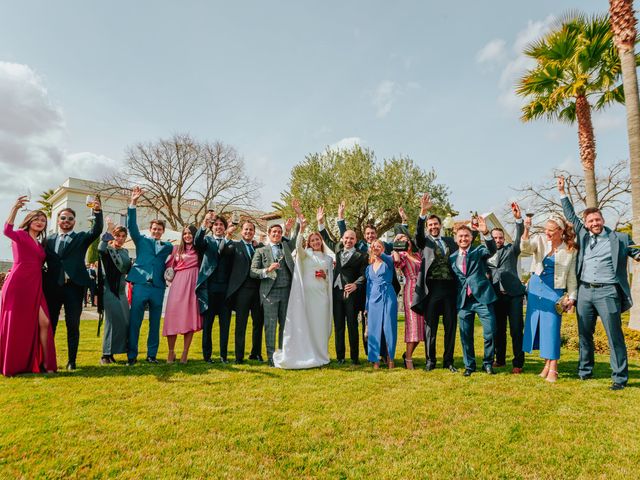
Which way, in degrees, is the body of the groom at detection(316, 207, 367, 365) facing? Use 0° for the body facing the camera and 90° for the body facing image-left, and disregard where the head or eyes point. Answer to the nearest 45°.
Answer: approximately 0°

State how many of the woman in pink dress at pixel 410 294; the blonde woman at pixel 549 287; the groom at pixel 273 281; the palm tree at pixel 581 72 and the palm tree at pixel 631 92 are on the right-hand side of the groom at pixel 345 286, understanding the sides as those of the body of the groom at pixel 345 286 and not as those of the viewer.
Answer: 1

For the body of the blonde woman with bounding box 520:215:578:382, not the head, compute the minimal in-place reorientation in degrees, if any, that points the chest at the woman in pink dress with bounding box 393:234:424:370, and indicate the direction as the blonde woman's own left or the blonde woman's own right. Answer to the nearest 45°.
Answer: approximately 45° to the blonde woman's own right

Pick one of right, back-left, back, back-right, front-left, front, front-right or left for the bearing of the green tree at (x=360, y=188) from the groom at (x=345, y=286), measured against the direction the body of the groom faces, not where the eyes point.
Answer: back

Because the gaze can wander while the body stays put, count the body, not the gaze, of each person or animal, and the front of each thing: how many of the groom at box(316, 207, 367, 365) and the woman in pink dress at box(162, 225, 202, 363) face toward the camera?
2

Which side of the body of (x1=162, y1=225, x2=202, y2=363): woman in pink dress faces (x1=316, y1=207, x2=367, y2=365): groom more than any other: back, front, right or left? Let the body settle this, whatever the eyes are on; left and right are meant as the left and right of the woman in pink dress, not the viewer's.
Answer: left

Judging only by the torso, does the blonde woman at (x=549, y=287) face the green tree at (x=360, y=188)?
no

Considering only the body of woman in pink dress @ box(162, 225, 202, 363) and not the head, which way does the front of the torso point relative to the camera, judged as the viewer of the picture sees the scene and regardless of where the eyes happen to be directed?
toward the camera

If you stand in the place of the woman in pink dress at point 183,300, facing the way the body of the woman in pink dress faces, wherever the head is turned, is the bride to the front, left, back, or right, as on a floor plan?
left

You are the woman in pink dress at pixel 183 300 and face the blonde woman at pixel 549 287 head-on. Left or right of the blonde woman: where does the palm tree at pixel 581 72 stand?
left

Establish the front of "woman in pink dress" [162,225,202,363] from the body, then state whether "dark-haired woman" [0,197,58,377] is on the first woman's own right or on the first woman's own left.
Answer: on the first woman's own right

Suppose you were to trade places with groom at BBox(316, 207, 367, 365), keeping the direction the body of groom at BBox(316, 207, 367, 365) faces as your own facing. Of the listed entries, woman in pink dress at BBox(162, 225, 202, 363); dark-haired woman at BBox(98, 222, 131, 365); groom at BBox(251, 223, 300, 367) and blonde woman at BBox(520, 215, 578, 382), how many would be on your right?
3

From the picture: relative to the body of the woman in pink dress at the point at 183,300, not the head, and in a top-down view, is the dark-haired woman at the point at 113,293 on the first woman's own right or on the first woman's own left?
on the first woman's own right

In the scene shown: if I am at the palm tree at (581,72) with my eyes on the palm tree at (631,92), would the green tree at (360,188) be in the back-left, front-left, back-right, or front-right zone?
back-right

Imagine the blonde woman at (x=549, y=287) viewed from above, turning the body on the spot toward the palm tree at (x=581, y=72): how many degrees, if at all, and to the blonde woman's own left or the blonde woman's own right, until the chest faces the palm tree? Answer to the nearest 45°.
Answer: approximately 135° to the blonde woman's own right

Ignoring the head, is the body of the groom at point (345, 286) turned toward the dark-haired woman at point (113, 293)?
no

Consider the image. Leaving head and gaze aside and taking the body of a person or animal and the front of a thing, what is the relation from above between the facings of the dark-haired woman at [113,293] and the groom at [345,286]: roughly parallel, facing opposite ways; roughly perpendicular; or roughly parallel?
roughly parallel
